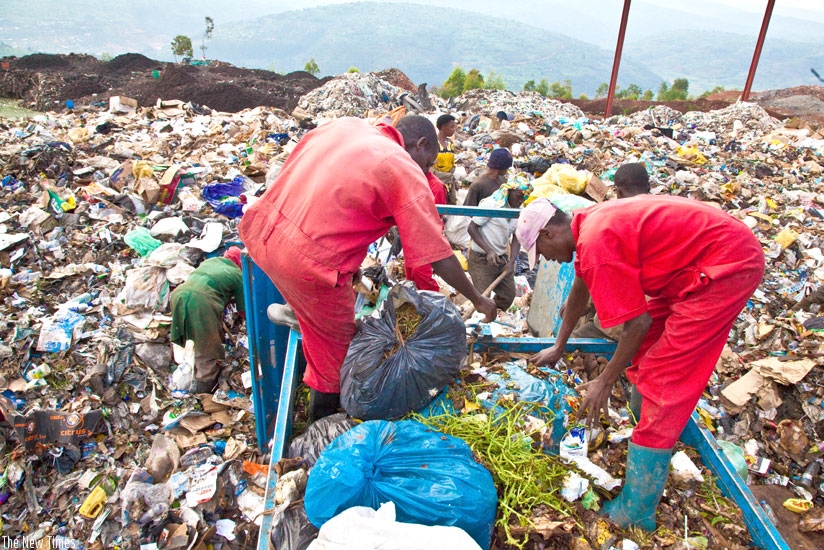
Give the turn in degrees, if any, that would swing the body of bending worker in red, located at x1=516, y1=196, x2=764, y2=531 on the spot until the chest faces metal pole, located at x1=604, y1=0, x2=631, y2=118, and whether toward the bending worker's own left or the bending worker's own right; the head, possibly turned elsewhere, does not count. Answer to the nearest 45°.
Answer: approximately 90° to the bending worker's own right

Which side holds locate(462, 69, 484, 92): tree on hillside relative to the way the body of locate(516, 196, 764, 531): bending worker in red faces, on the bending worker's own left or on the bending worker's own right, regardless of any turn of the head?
on the bending worker's own right

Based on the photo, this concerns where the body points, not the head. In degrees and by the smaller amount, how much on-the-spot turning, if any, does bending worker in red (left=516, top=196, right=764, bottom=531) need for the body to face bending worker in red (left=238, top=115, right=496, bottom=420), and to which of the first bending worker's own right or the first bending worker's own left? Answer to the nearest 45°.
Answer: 0° — they already face them

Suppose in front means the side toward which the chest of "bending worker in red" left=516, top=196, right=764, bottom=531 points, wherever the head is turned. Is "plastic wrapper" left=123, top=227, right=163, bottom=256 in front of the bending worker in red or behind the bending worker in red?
in front

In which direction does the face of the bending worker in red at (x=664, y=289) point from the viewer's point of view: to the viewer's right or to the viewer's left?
to the viewer's left

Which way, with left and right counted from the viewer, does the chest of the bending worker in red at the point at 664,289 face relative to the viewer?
facing to the left of the viewer

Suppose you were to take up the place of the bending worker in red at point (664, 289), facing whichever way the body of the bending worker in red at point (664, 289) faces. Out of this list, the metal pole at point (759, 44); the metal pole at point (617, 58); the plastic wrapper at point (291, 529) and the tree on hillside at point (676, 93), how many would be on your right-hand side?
3

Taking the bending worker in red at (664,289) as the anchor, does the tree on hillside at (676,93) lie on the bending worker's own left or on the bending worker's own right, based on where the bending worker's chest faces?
on the bending worker's own right

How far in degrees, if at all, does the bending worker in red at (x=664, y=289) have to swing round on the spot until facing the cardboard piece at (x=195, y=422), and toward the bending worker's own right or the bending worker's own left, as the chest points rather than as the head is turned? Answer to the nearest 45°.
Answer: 0° — they already face it

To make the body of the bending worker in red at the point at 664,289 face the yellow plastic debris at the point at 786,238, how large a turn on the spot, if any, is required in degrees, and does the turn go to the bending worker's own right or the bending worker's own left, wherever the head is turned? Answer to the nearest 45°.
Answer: approximately 90° to the bending worker's own right

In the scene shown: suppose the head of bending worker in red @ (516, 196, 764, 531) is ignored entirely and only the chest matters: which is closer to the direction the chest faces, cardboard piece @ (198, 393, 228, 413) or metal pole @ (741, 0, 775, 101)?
the cardboard piece

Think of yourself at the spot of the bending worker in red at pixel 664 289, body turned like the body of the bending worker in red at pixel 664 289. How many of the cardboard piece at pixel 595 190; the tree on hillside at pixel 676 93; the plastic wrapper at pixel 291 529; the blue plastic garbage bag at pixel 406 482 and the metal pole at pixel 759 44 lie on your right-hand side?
3

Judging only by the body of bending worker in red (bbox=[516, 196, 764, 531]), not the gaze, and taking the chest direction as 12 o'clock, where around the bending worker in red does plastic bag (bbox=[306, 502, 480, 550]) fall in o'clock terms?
The plastic bag is roughly at 10 o'clock from the bending worker in red.
